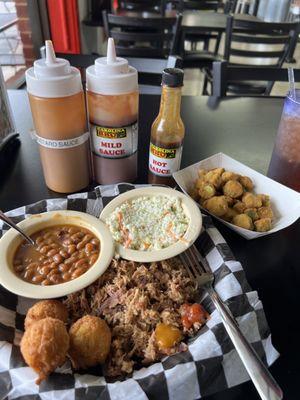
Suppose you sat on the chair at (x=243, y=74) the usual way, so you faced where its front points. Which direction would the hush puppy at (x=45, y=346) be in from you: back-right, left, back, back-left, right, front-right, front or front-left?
front

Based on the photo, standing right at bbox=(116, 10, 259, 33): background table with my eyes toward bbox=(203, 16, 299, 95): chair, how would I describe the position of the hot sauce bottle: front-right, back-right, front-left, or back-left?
front-right

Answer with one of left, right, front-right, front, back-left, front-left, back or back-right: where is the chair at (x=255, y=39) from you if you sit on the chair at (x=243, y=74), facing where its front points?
back

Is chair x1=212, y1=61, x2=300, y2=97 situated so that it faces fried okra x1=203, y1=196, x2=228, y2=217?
yes

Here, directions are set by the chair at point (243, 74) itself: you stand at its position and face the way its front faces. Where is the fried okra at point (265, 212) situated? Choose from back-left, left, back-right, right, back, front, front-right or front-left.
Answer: front

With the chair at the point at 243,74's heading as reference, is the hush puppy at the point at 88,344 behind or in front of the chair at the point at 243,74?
in front

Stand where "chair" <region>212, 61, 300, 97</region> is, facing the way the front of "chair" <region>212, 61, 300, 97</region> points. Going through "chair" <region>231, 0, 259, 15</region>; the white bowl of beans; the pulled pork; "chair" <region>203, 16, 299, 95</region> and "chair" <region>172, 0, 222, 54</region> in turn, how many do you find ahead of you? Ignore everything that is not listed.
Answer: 2

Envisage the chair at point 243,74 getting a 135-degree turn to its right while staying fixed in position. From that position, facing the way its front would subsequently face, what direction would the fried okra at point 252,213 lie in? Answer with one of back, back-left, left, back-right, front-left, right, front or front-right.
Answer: back-left

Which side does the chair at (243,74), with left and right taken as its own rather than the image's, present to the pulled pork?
front

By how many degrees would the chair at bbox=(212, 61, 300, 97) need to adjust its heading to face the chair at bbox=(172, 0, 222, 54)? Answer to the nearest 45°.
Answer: approximately 180°

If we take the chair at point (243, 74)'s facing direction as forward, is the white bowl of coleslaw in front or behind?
in front

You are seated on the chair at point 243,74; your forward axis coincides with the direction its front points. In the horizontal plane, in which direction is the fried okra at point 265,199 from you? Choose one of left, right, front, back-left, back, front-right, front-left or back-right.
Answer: front

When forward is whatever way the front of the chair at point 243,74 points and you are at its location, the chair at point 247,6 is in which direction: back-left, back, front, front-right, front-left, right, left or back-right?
back

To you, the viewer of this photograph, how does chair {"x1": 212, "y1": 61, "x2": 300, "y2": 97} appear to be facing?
facing the viewer

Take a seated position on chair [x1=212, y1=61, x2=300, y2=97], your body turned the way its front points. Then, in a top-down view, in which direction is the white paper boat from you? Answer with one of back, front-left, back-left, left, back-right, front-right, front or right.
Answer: front

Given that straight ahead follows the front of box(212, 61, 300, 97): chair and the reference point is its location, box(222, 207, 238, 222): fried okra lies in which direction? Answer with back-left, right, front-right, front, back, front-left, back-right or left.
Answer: front

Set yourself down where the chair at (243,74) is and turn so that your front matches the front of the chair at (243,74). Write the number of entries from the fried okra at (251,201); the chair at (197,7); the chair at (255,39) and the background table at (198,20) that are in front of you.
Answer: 1

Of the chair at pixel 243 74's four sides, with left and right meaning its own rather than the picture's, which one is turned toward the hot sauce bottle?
front
